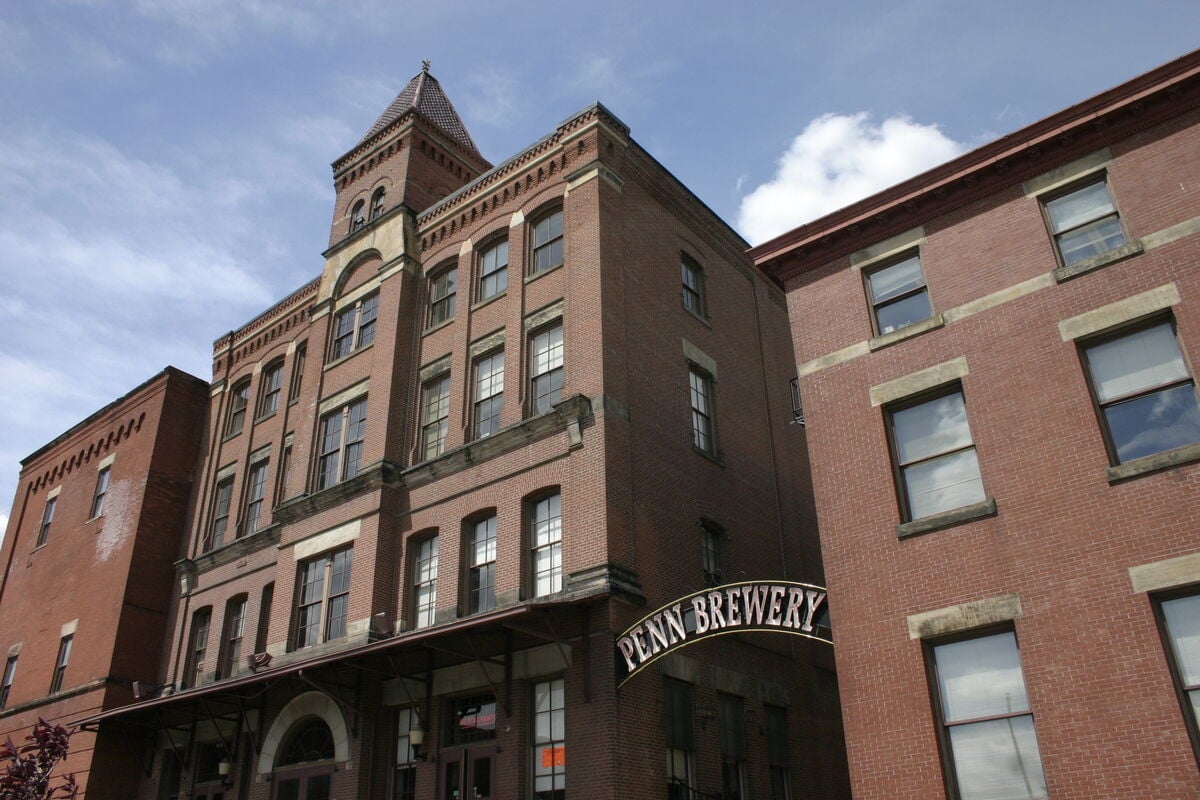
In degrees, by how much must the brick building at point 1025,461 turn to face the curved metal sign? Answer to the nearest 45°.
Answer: approximately 45° to its right

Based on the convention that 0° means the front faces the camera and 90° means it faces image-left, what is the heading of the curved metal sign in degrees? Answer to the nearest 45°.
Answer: approximately 45°

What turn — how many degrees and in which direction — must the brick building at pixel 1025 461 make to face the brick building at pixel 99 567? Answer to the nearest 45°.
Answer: approximately 45° to its right

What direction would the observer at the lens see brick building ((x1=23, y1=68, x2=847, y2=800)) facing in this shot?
facing the viewer and to the left of the viewer

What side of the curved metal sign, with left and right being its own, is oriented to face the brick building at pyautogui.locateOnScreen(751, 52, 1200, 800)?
left

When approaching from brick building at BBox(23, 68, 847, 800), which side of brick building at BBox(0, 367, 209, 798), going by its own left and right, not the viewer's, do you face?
left

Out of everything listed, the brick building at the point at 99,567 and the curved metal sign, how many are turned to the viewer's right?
0

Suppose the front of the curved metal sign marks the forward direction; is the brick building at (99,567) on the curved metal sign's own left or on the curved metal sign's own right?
on the curved metal sign's own right

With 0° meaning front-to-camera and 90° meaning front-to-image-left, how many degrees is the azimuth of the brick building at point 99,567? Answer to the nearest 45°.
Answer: approximately 45°
